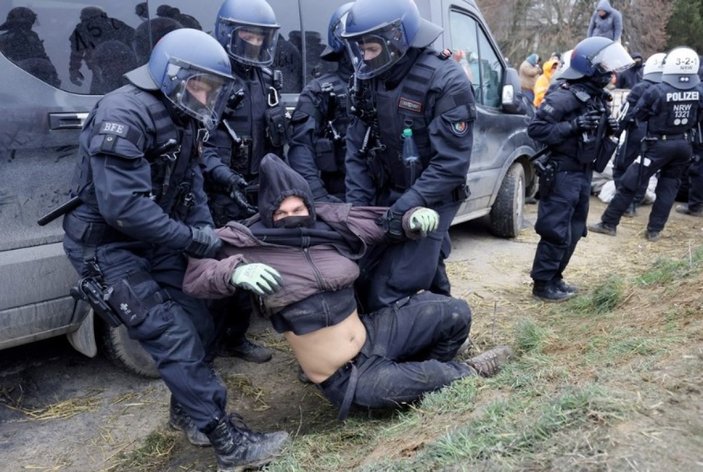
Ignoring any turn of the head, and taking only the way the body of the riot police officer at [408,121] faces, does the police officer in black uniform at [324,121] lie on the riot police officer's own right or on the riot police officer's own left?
on the riot police officer's own right

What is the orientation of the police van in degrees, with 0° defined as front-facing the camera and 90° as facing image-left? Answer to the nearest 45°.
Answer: approximately 225°

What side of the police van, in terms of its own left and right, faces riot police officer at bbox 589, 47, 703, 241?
front

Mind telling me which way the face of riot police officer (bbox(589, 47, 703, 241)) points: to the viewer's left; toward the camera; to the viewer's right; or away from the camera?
away from the camera

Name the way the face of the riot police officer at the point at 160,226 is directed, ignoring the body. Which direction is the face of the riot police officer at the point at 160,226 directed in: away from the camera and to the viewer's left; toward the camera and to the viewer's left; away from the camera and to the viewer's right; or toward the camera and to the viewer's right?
toward the camera and to the viewer's right

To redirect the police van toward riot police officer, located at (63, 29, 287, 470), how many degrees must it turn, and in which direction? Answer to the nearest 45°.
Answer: approximately 90° to its right

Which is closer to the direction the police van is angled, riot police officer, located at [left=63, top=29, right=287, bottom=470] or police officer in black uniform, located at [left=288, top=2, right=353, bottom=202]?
the police officer in black uniform

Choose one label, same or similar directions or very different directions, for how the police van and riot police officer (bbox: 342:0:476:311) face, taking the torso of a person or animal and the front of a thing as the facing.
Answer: very different directions
